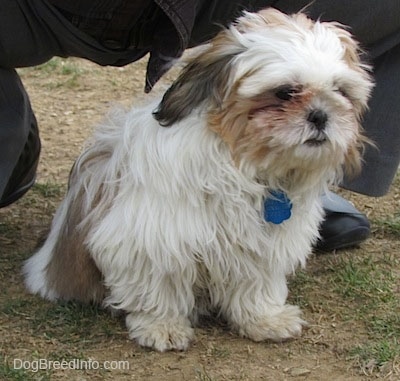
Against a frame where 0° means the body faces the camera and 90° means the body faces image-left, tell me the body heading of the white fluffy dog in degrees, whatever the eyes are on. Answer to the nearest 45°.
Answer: approximately 315°
